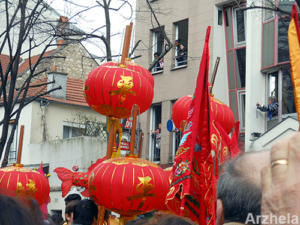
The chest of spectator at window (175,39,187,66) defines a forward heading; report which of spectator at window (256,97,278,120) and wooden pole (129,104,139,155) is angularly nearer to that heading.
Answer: the wooden pole

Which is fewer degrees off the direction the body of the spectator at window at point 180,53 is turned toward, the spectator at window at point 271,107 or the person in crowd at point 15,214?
the person in crowd

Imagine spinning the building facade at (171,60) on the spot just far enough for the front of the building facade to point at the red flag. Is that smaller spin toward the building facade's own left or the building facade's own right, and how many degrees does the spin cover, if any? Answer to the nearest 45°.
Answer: approximately 45° to the building facade's own left

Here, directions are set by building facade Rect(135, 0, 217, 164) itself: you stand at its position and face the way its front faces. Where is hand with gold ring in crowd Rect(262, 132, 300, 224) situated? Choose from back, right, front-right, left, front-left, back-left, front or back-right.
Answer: front-left

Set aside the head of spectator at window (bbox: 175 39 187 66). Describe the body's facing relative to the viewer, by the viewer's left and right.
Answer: facing the viewer and to the left of the viewer

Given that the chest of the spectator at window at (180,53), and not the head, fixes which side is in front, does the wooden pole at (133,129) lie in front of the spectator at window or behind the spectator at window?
in front

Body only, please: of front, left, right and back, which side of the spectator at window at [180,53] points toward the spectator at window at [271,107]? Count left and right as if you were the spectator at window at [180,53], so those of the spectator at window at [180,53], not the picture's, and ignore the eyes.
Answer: left

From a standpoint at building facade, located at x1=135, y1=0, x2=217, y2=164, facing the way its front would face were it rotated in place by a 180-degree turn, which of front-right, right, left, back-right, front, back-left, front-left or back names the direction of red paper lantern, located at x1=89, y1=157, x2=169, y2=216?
back-right

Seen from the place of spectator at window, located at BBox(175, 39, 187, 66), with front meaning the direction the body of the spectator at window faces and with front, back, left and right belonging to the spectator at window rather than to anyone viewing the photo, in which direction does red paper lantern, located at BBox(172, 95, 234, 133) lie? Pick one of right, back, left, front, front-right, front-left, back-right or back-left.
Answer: front-left
